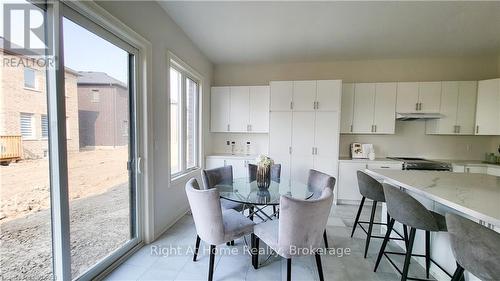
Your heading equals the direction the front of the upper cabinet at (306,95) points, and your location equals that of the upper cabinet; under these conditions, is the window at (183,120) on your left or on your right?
on your right

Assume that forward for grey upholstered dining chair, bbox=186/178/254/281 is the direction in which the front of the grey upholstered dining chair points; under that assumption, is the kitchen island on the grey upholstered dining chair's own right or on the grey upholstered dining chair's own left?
on the grey upholstered dining chair's own right

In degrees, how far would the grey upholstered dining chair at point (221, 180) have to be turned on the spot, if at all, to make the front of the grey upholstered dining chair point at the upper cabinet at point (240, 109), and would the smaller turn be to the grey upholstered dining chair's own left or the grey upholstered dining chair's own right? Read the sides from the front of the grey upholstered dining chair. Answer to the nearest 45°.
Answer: approximately 135° to the grey upholstered dining chair's own left

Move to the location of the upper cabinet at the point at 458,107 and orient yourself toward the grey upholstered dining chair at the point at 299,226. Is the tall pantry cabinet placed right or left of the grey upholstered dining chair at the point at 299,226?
right

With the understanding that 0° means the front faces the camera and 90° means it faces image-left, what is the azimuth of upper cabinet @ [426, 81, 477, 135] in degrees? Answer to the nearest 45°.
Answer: approximately 0°

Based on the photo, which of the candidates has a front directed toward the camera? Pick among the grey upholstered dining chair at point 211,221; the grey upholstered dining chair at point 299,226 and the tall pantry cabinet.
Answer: the tall pantry cabinet

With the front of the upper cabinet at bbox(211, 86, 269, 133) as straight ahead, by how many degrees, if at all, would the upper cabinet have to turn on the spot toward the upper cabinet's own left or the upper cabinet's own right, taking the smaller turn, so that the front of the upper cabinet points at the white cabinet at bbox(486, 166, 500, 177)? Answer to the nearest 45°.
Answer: approximately 90° to the upper cabinet's own left

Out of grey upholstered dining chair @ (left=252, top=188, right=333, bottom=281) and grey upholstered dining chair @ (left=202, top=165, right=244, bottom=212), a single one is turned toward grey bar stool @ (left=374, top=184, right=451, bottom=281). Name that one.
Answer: grey upholstered dining chair @ (left=202, top=165, right=244, bottom=212)

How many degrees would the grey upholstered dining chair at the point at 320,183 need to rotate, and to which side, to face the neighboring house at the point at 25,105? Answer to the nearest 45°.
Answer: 0° — it already faces it

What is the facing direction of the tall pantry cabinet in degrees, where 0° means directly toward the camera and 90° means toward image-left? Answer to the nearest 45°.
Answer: approximately 0°

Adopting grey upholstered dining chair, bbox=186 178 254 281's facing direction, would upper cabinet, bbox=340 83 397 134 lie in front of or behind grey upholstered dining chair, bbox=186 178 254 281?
in front

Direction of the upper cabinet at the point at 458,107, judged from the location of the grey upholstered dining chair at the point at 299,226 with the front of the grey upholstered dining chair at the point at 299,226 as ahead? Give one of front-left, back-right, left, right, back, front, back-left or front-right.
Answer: right

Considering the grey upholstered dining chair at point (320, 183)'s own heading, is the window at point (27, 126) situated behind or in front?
in front
